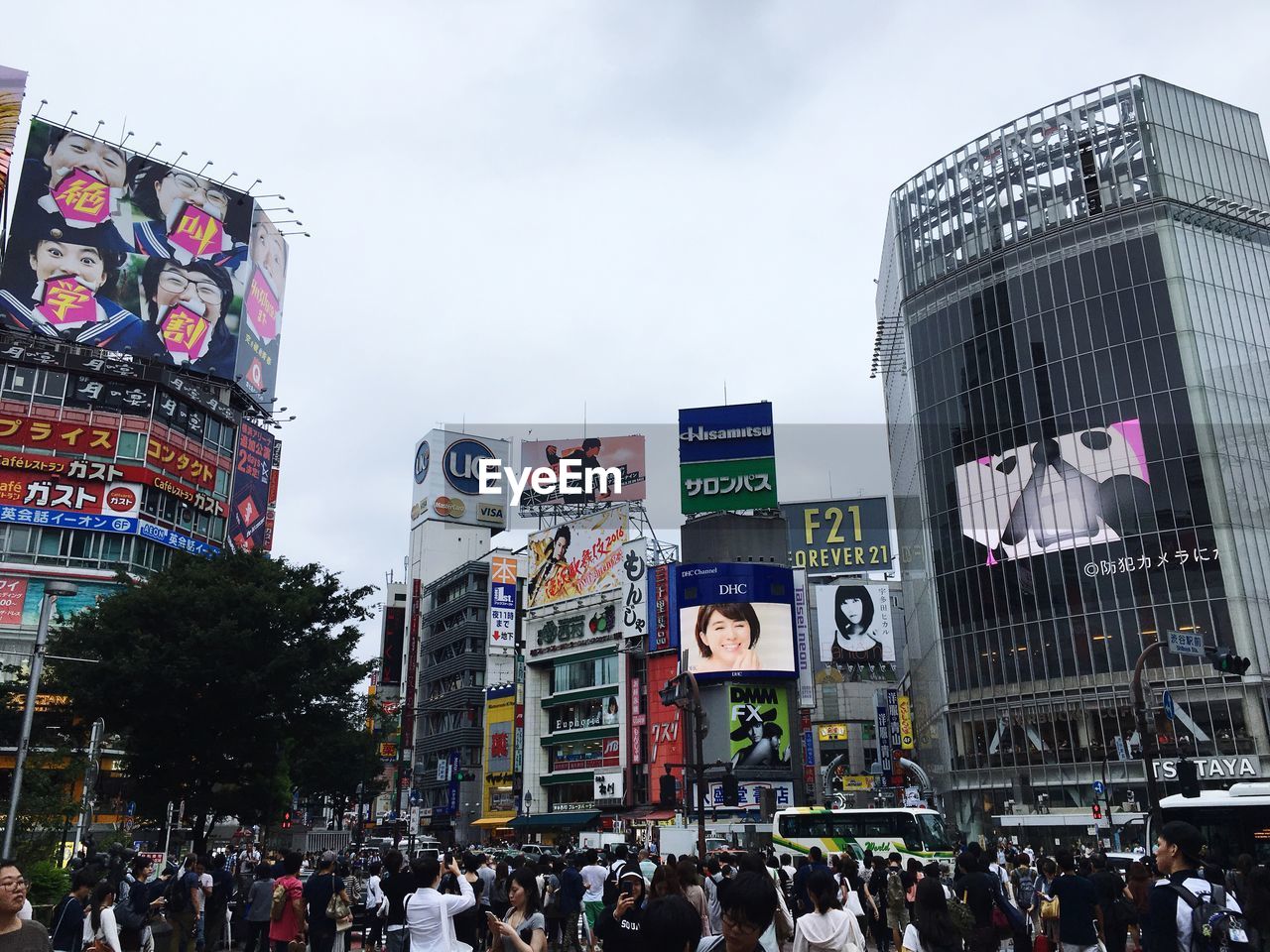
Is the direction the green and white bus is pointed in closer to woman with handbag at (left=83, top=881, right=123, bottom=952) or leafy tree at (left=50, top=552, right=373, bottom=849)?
the woman with handbag

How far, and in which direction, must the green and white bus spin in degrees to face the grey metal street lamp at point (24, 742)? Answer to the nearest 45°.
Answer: approximately 90° to its right

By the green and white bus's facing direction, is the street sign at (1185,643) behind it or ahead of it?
ahead

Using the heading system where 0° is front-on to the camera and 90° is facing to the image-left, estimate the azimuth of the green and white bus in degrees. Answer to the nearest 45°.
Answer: approximately 315°

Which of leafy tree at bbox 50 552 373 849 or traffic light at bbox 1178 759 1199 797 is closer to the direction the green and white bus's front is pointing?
the traffic light

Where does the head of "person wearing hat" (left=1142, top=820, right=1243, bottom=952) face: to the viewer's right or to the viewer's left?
to the viewer's left

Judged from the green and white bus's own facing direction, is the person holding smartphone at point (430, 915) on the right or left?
on its right

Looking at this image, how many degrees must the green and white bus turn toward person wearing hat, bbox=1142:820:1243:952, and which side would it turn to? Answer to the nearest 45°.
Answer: approximately 45° to its right

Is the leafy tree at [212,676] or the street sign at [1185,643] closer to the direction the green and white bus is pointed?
the street sign

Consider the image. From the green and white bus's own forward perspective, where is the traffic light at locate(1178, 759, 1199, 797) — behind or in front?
in front
